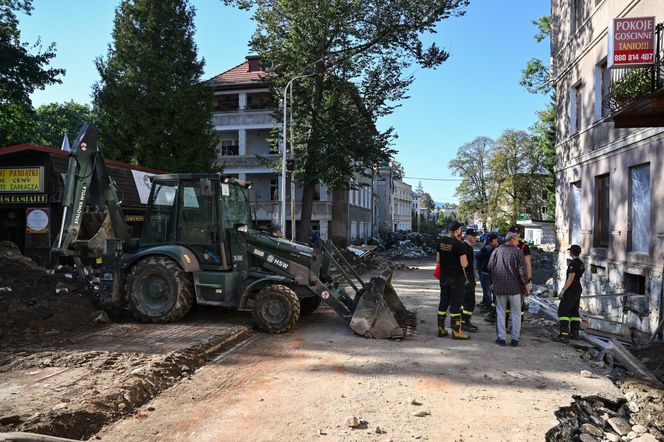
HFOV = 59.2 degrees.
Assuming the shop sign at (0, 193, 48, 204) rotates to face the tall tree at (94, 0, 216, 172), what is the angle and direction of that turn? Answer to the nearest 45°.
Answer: approximately 135° to its left

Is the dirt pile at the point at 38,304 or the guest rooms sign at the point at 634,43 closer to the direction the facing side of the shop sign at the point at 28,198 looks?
the dirt pile

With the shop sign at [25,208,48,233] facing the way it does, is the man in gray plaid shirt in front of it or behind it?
in front

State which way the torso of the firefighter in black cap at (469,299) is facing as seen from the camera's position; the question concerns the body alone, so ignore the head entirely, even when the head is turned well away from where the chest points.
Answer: to the viewer's right

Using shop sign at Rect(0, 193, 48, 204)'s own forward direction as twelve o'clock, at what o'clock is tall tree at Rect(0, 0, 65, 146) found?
The tall tree is roughly at 6 o'clock from the shop sign.

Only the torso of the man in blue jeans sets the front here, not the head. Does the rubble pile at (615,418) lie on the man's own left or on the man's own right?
on the man's own right

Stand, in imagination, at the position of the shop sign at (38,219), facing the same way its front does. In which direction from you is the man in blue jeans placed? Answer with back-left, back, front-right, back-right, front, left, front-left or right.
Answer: front-left

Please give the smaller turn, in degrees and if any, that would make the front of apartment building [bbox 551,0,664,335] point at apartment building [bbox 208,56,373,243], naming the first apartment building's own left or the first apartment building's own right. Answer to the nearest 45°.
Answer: approximately 90° to the first apartment building's own right

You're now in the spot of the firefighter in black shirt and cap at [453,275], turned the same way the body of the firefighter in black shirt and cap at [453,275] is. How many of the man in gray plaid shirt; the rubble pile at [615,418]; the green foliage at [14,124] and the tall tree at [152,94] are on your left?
2

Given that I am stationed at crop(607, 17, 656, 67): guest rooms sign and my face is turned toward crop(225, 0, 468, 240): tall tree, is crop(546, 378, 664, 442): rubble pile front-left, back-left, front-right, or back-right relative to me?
back-left
